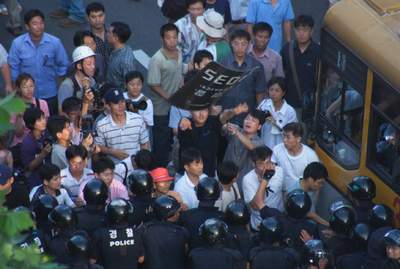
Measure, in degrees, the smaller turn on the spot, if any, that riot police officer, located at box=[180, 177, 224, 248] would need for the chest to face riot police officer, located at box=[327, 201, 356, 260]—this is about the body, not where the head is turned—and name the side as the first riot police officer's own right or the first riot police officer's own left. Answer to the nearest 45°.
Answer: approximately 90° to the first riot police officer's own right

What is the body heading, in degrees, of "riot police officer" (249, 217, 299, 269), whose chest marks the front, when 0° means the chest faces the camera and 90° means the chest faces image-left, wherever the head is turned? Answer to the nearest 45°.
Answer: approximately 180°

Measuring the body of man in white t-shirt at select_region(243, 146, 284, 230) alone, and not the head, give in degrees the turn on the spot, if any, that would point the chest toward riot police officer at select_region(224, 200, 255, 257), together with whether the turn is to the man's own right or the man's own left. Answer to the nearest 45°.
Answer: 0° — they already face them

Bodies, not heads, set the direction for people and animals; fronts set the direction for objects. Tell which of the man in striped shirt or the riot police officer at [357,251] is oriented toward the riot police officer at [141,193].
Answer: the man in striped shirt

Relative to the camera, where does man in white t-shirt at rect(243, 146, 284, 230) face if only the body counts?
toward the camera

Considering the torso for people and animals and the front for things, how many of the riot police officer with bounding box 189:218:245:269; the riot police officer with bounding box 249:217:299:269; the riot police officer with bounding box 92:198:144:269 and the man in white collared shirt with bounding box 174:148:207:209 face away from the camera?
3

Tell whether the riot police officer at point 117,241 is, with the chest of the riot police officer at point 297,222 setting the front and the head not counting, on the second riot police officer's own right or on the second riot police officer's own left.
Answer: on the second riot police officer's own left

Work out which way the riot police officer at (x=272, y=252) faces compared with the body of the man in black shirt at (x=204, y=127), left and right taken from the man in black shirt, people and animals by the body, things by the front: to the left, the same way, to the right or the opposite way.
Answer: the opposite way

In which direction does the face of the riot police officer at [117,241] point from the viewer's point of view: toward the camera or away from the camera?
away from the camera

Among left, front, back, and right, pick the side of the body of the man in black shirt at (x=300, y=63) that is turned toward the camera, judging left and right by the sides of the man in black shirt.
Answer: front

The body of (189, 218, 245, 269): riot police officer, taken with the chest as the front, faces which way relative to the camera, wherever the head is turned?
away from the camera

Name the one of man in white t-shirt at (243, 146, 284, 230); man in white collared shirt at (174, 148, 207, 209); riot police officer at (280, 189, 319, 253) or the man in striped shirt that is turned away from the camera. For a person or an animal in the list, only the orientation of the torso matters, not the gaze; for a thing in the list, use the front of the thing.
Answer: the riot police officer

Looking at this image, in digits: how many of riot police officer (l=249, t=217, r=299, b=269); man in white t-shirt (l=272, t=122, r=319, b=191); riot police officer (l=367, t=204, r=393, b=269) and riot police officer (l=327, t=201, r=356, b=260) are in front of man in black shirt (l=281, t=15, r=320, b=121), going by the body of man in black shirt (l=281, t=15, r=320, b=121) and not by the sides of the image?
4

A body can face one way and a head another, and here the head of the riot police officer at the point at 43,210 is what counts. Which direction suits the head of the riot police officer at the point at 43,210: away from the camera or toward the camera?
away from the camera
